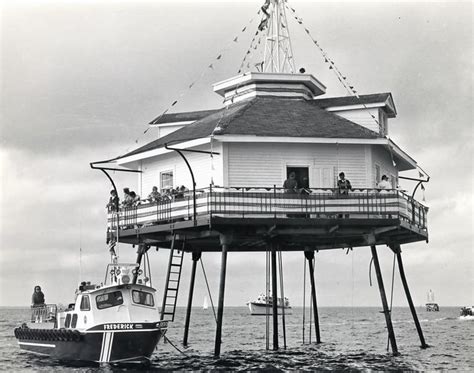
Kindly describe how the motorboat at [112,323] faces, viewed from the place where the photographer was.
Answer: facing the viewer and to the right of the viewer

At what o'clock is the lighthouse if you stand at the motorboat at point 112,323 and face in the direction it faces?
The lighthouse is roughly at 11 o'clock from the motorboat.
